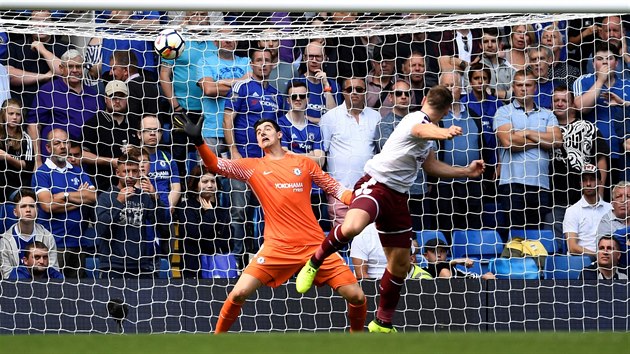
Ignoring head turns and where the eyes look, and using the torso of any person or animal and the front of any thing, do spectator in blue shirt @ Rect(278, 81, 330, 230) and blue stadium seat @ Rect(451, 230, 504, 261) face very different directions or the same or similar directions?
same or similar directions

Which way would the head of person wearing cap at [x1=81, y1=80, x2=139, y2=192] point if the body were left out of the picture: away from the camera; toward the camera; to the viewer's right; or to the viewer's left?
toward the camera

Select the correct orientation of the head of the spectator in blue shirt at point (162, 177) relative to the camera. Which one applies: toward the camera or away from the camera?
toward the camera

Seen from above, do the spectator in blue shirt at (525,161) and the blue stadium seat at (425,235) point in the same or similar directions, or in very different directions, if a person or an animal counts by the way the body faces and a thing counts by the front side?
same or similar directions

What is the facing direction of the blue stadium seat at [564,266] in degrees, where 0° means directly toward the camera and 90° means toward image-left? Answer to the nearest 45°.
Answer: approximately 0°

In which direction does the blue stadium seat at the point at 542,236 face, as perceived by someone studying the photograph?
facing the viewer

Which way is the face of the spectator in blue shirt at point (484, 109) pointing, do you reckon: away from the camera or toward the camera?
toward the camera

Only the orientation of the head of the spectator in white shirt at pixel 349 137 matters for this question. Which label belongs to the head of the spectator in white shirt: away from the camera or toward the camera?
toward the camera

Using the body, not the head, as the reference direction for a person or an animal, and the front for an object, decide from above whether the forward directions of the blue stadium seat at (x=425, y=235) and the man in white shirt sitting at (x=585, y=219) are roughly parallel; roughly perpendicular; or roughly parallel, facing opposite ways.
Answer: roughly parallel

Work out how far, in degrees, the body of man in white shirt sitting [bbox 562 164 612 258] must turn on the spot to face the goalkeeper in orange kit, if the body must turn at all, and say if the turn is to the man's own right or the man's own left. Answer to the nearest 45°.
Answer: approximately 45° to the man's own right

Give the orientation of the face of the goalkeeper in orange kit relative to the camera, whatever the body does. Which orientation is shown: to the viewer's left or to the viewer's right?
to the viewer's left

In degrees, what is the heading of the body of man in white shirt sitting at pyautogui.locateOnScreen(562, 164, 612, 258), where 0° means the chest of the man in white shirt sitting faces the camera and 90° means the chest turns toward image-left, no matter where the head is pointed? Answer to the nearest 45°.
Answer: approximately 0°

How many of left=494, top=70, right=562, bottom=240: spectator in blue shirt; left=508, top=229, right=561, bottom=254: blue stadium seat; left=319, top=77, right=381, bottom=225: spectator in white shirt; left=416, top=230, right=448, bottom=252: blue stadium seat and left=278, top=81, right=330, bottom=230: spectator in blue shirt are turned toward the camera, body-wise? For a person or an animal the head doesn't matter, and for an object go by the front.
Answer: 5

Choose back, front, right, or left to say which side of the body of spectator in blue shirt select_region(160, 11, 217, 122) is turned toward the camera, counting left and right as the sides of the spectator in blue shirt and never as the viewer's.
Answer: front

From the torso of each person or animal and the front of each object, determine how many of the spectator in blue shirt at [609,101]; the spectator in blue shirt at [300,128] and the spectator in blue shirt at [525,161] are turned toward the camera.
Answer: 3
